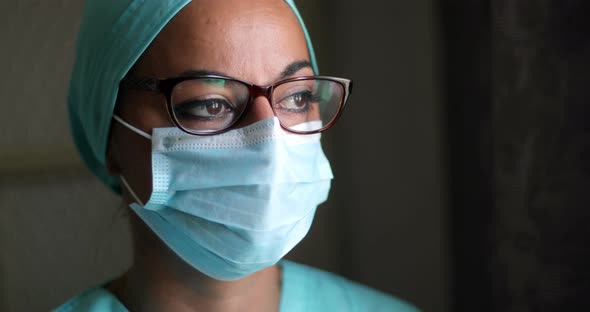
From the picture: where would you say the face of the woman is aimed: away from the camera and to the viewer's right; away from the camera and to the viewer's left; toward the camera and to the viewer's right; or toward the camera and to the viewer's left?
toward the camera and to the viewer's right

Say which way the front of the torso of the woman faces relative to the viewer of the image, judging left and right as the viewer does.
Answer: facing the viewer and to the right of the viewer
